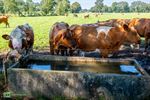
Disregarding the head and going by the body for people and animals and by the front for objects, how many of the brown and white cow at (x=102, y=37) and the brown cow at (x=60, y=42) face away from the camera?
0

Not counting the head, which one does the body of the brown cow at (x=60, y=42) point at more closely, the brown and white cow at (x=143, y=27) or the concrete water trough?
the concrete water trough

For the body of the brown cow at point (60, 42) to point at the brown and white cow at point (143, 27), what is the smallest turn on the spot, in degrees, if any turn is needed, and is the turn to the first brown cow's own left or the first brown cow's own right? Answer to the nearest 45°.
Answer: approximately 90° to the first brown cow's own left
